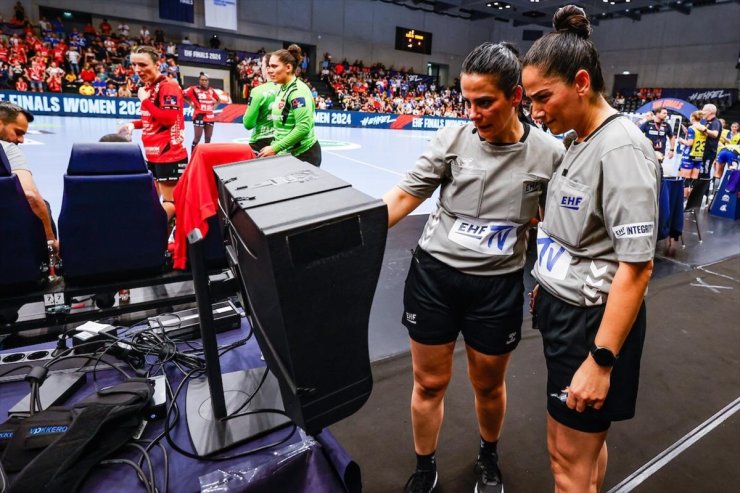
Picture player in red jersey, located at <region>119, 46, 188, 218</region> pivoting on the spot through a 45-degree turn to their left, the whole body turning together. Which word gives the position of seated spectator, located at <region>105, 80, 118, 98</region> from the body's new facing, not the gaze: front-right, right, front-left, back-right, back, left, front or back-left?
back

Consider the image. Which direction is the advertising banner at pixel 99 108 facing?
toward the camera

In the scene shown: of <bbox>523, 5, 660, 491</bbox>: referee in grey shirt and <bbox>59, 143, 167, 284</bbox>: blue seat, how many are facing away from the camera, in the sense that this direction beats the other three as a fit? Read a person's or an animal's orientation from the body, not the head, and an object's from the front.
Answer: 1

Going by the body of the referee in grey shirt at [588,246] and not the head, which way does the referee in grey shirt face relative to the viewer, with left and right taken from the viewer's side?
facing the viewer and to the left of the viewer

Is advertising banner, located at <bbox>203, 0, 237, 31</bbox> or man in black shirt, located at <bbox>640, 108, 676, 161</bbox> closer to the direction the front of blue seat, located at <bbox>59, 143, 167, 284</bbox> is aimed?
the advertising banner

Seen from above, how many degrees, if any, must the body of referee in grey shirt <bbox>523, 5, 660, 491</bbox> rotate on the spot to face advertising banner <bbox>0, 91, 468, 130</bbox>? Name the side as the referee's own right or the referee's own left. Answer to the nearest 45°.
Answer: approximately 90° to the referee's own right

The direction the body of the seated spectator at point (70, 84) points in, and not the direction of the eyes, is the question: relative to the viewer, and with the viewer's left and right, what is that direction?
facing the viewer

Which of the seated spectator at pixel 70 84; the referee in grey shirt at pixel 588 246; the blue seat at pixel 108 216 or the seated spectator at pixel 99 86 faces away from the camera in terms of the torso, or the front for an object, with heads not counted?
the blue seat

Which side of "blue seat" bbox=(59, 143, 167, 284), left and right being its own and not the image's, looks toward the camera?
back

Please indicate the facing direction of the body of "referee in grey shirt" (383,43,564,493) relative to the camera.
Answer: toward the camera

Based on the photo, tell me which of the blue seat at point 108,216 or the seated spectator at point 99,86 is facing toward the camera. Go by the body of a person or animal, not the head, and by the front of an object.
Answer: the seated spectator

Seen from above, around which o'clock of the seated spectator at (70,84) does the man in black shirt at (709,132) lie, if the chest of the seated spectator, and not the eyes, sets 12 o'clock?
The man in black shirt is roughly at 11 o'clock from the seated spectator.

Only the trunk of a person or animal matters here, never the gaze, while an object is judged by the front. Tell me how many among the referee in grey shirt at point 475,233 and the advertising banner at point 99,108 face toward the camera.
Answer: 2

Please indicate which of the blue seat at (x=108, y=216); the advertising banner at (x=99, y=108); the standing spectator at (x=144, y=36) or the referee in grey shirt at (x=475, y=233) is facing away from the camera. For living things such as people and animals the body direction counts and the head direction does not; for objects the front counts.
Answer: the blue seat

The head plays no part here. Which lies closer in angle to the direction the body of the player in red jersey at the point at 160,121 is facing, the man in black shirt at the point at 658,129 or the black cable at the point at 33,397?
the black cable

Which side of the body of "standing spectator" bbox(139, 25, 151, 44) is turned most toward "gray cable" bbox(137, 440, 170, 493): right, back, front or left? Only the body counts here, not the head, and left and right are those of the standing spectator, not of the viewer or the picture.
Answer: front
